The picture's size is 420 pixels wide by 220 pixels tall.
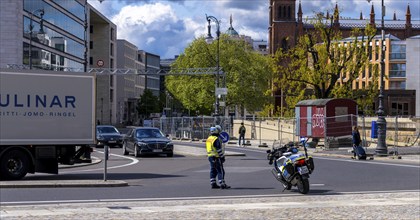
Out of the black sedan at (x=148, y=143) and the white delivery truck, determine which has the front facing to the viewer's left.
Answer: the white delivery truck

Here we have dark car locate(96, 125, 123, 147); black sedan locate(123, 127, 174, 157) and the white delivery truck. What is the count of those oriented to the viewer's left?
1

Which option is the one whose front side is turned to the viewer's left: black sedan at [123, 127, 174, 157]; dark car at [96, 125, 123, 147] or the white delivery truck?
the white delivery truck

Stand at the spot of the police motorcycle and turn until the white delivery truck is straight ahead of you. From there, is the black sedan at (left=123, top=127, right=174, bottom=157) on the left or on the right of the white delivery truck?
right

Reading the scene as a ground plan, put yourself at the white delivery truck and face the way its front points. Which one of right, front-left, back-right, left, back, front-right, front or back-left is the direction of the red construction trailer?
back-right

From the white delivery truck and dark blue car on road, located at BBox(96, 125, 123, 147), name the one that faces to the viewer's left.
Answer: the white delivery truck

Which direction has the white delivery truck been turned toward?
to the viewer's left

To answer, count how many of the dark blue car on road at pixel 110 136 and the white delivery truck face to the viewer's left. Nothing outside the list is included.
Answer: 1
